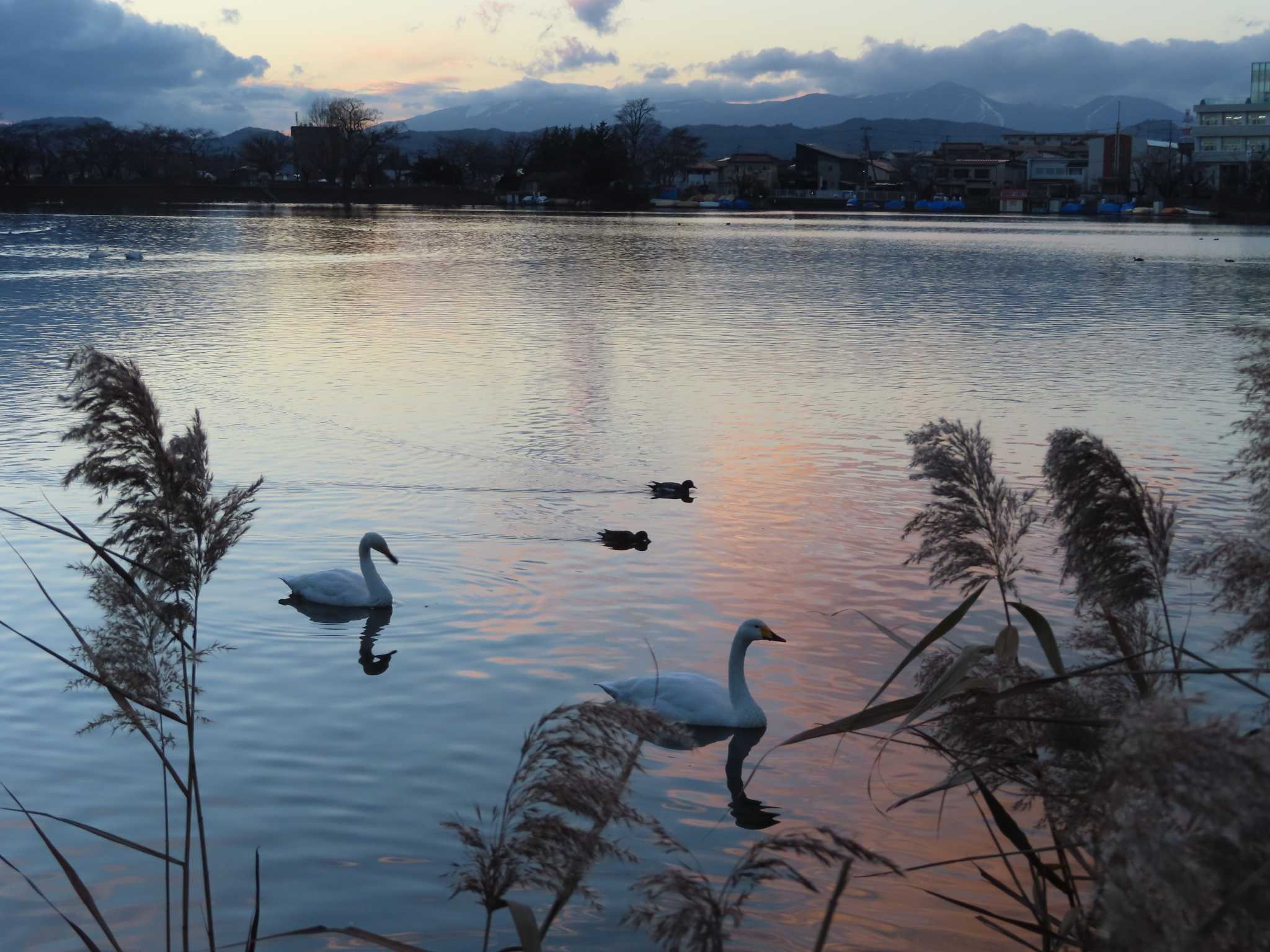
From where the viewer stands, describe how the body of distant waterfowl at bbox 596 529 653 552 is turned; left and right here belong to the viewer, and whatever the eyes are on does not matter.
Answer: facing to the right of the viewer

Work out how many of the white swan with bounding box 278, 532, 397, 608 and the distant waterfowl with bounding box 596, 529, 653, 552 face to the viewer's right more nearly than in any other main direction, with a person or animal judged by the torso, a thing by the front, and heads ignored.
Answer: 2

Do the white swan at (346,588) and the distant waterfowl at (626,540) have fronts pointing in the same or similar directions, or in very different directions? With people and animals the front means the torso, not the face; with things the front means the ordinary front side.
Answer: same or similar directions

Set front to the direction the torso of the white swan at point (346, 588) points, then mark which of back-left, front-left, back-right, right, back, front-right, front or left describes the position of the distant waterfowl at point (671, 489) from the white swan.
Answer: front-left

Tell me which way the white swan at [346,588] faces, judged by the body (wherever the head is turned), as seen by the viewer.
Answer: to the viewer's right

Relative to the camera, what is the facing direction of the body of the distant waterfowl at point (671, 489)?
to the viewer's right

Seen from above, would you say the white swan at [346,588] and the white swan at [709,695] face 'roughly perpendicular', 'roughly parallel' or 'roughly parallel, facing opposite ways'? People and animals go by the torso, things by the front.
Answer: roughly parallel

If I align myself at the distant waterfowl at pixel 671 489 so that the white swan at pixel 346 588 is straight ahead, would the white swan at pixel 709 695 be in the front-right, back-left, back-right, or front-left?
front-left

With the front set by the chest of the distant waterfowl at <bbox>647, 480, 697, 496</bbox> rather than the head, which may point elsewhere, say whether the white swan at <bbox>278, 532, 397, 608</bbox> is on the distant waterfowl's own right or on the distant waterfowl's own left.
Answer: on the distant waterfowl's own right

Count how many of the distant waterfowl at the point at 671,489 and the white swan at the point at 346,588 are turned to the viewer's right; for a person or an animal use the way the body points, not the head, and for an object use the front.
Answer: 2

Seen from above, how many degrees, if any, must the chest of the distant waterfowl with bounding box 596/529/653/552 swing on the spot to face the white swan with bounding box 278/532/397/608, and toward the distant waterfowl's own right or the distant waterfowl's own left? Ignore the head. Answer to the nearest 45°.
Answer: approximately 135° to the distant waterfowl's own right

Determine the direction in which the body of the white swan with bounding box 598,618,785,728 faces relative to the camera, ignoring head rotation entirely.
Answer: to the viewer's right

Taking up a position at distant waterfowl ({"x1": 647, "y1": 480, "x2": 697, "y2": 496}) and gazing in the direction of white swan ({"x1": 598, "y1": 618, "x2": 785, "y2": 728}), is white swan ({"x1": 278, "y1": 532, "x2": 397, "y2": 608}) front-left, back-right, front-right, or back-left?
front-right

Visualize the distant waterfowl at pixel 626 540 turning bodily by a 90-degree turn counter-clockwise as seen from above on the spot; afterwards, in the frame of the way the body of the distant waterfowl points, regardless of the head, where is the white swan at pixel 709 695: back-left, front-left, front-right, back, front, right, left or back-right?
back

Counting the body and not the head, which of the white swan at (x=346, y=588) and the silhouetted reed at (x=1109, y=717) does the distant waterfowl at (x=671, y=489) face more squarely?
the silhouetted reed
